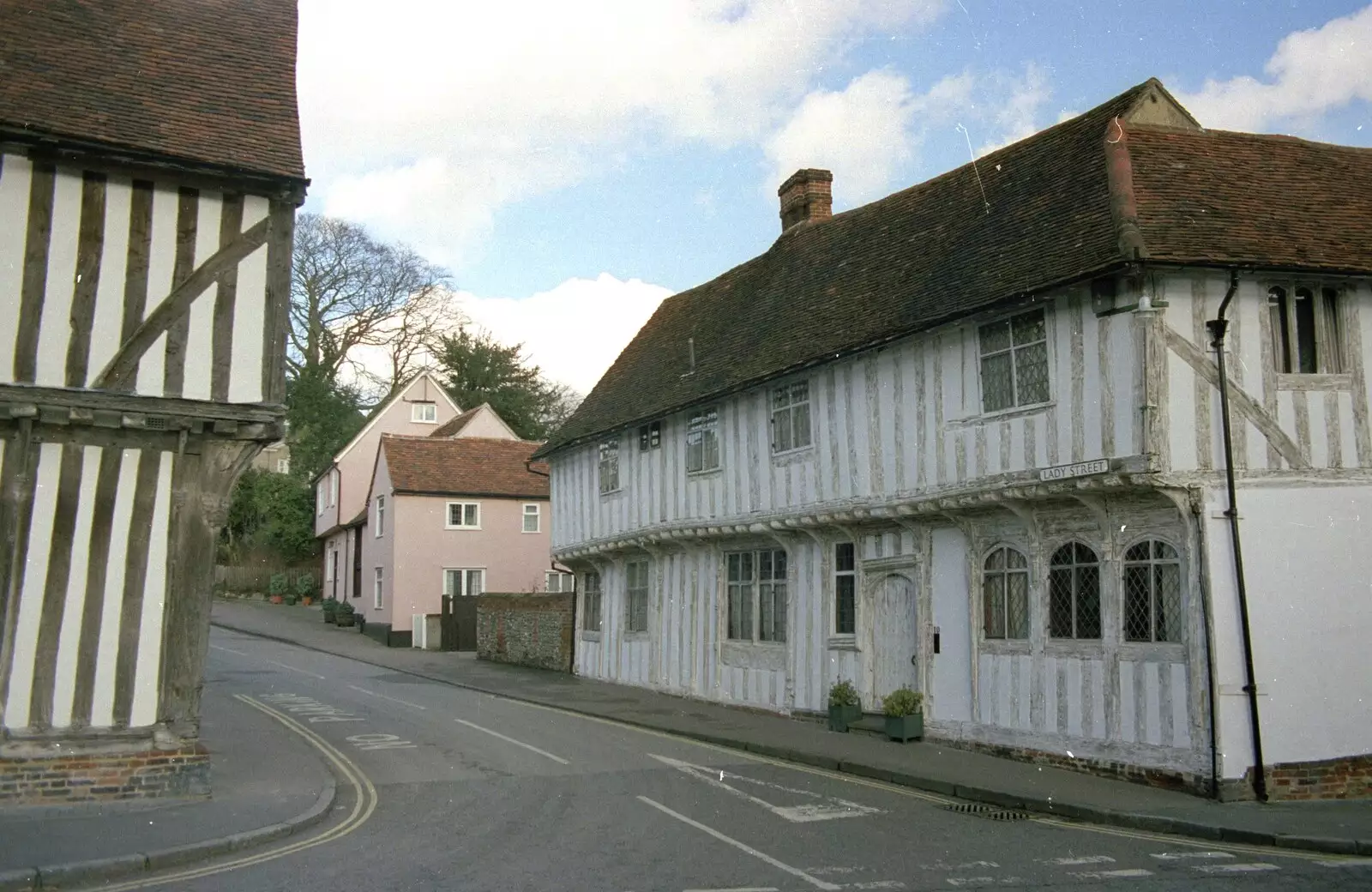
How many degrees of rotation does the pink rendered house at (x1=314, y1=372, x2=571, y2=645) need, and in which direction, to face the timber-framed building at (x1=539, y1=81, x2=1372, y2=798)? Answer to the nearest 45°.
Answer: approximately 90° to its left

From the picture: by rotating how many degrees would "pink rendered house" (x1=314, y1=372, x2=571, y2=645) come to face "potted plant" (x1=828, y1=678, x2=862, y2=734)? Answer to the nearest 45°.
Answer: approximately 90° to its left

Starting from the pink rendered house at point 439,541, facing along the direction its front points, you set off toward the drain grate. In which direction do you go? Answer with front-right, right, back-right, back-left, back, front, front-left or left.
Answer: left

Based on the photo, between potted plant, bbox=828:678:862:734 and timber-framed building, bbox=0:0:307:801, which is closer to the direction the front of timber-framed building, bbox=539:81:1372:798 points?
the timber-framed building

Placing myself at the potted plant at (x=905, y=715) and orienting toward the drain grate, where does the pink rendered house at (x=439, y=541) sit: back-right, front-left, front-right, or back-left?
back-right

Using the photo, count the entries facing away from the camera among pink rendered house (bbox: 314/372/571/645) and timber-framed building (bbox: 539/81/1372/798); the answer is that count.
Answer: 0

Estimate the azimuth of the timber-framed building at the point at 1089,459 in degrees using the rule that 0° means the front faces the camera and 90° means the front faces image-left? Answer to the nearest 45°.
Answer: approximately 45°
